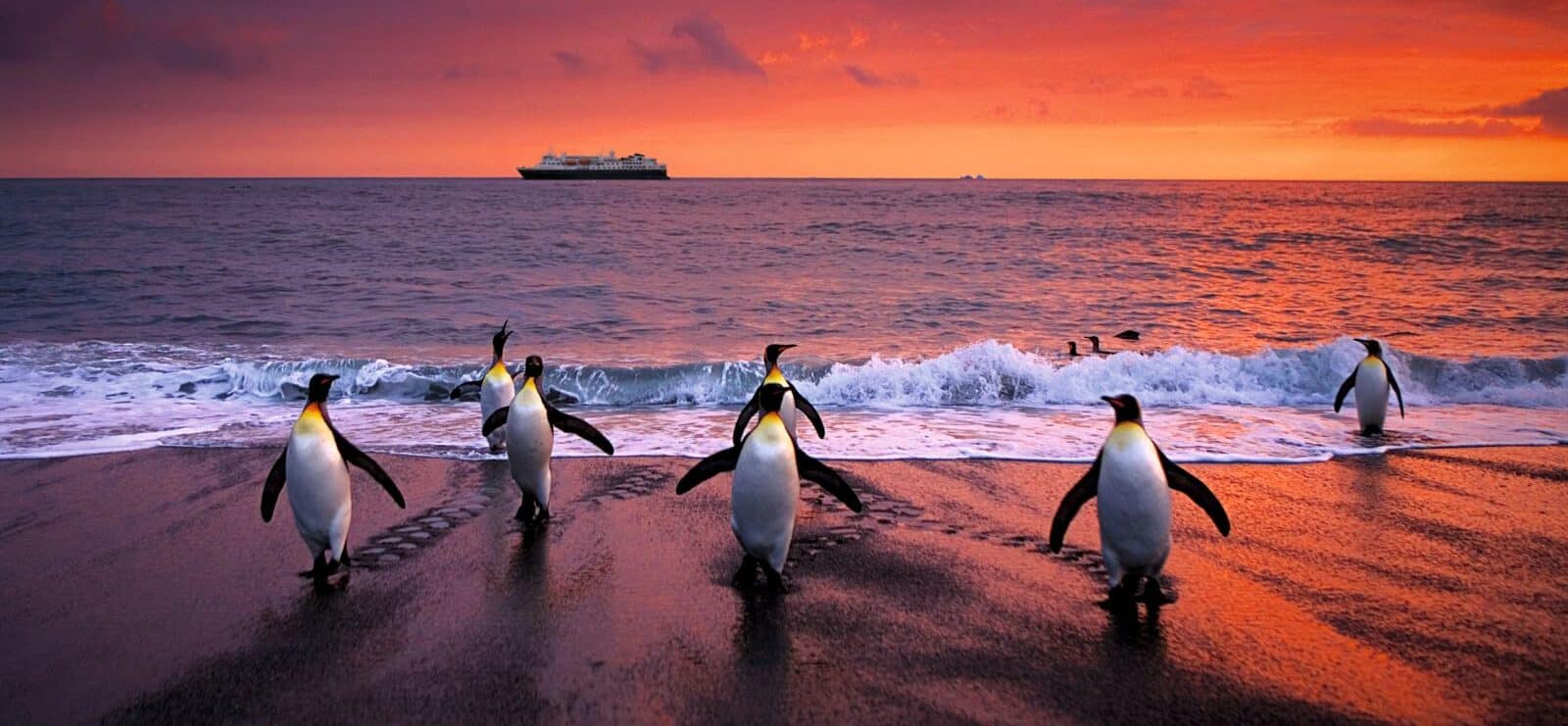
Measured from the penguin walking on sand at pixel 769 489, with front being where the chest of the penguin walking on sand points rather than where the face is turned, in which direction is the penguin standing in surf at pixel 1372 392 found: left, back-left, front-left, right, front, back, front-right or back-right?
back-left

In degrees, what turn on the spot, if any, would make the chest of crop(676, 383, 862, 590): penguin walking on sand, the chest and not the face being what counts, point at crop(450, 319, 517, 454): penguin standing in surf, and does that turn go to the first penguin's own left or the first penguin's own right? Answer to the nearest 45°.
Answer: approximately 135° to the first penguin's own right

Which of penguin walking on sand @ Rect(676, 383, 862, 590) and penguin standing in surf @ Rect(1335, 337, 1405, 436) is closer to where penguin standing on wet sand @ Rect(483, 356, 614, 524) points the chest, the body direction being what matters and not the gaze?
the penguin walking on sand

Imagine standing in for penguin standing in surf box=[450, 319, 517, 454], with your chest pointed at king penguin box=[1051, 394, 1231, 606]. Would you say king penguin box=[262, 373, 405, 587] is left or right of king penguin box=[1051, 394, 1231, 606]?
right

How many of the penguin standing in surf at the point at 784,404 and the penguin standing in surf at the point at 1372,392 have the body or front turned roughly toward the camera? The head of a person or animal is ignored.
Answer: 2

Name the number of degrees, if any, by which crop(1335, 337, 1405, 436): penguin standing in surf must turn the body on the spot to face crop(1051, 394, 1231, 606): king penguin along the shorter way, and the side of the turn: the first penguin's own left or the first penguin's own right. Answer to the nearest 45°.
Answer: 0° — it already faces it

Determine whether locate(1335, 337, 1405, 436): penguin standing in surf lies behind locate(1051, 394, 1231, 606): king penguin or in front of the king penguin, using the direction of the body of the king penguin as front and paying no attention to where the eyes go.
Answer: behind

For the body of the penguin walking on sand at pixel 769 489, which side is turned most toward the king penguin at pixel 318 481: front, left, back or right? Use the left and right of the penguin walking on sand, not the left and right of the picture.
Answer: right

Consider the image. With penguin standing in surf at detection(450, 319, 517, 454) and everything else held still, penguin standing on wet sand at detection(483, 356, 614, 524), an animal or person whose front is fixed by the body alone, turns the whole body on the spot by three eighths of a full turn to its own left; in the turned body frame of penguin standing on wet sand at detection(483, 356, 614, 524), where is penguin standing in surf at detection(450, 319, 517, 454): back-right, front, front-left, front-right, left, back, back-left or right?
front-left

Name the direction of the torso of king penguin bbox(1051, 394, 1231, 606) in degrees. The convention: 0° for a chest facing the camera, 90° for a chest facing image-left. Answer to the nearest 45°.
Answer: approximately 0°
